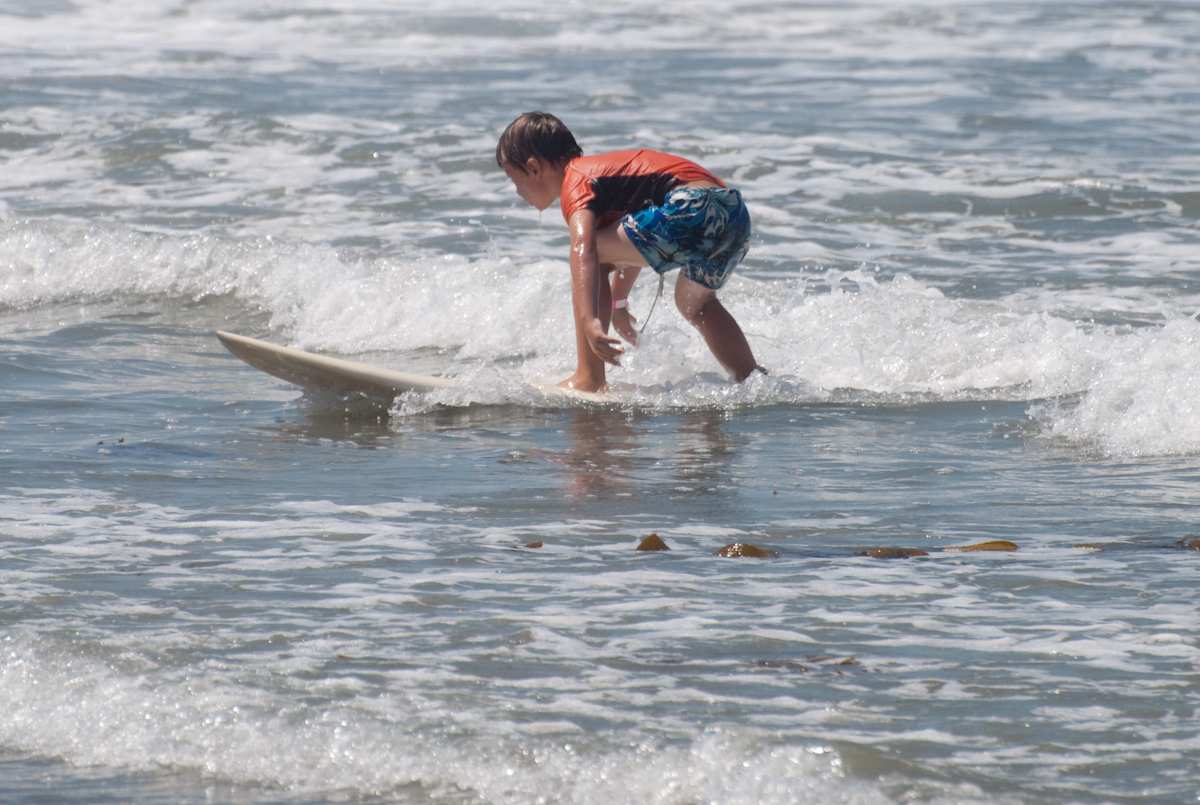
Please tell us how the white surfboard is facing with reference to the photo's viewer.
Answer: facing to the left of the viewer

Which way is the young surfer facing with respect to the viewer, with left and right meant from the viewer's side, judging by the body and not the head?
facing to the left of the viewer
